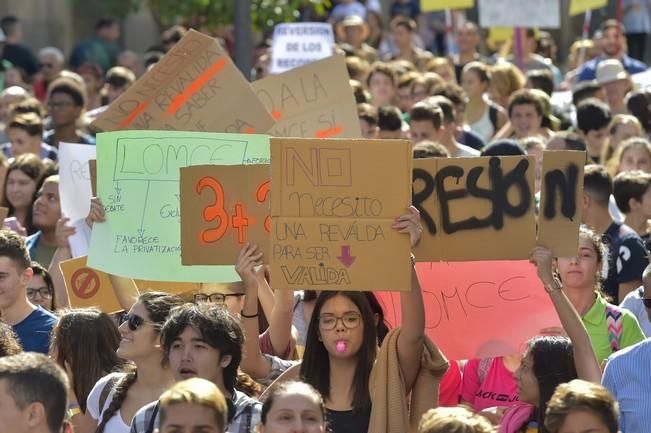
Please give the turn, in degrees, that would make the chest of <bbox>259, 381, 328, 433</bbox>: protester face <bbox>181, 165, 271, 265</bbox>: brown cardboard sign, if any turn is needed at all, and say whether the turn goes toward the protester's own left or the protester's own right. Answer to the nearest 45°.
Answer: approximately 180°

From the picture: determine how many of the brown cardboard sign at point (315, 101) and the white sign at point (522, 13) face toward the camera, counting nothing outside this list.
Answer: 2

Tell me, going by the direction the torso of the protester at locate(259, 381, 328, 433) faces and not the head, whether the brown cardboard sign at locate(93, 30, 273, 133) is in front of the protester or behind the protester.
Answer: behind

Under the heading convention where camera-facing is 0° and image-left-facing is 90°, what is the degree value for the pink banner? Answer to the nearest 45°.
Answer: approximately 0°

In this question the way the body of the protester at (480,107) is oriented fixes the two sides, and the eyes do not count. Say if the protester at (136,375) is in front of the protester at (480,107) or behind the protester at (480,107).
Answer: in front

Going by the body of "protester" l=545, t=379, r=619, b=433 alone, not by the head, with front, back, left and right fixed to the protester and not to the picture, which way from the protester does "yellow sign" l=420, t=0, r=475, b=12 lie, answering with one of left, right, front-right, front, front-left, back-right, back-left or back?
back

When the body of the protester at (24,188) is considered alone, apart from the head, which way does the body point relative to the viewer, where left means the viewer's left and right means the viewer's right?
facing the viewer and to the left of the viewer

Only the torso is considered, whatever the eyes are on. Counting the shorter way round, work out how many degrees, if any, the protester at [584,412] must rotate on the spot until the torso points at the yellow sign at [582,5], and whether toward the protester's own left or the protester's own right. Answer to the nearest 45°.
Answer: approximately 180°
